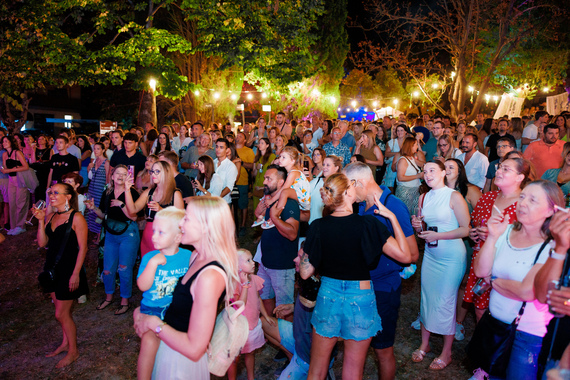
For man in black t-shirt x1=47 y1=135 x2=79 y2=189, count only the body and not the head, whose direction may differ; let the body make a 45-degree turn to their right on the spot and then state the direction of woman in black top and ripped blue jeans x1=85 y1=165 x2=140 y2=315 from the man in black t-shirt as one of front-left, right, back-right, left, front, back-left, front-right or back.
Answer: left

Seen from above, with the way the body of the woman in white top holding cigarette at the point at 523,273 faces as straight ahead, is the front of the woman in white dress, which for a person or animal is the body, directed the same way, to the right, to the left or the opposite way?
the same way

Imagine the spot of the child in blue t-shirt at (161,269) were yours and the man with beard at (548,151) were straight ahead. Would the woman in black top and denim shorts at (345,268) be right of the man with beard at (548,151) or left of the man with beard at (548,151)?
right

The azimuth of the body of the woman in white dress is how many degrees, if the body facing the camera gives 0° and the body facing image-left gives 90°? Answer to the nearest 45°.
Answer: approximately 45°

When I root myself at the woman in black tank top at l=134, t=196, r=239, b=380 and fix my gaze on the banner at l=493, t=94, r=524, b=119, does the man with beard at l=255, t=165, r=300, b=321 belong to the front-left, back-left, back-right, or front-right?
front-left

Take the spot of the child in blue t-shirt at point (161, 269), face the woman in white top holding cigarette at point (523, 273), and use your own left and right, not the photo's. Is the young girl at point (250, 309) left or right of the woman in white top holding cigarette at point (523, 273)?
left

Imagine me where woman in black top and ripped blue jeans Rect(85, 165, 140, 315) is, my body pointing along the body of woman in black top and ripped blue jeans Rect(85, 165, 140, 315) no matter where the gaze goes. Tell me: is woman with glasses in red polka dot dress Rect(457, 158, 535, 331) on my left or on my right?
on my left

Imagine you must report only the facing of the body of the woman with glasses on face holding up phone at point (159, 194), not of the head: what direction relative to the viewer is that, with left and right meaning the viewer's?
facing the viewer and to the left of the viewer

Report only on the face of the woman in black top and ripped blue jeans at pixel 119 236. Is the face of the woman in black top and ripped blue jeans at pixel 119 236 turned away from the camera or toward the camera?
toward the camera

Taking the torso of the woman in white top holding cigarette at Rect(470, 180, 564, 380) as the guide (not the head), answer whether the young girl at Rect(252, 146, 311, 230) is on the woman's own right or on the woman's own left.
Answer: on the woman's own right

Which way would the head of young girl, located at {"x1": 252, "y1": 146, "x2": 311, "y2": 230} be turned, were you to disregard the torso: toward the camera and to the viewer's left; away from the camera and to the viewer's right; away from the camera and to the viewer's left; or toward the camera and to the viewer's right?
toward the camera and to the viewer's left
